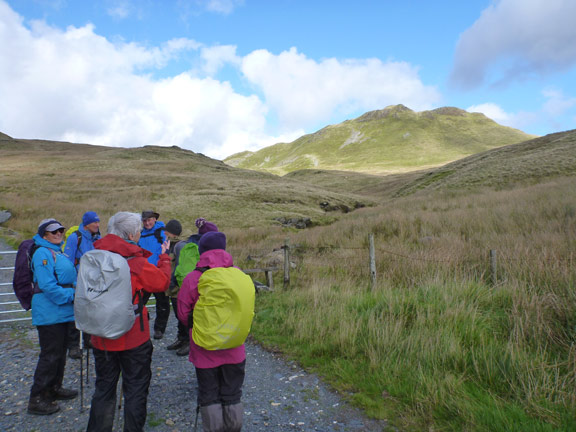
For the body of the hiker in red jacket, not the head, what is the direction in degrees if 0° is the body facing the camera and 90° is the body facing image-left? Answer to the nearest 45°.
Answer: approximately 225°

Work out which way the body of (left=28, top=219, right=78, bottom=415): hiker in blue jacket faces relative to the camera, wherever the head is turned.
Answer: to the viewer's right

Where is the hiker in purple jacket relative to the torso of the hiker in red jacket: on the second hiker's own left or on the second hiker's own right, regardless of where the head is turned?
on the second hiker's own right

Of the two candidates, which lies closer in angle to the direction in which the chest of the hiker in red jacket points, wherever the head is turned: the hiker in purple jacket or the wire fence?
the wire fence

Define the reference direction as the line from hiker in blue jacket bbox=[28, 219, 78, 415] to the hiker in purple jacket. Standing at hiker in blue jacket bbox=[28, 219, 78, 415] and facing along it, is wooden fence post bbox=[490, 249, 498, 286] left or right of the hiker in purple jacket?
left

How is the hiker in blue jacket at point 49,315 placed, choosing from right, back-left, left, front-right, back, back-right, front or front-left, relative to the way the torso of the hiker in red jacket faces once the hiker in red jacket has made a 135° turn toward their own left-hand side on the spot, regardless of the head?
front-right

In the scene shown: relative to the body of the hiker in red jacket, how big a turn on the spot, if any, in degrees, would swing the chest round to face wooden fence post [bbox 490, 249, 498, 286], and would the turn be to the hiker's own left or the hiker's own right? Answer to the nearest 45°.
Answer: approximately 45° to the hiker's own right

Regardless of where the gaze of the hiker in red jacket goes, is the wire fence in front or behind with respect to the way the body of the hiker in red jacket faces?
in front

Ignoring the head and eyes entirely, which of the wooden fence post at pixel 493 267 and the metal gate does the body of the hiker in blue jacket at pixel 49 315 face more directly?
the wooden fence post
